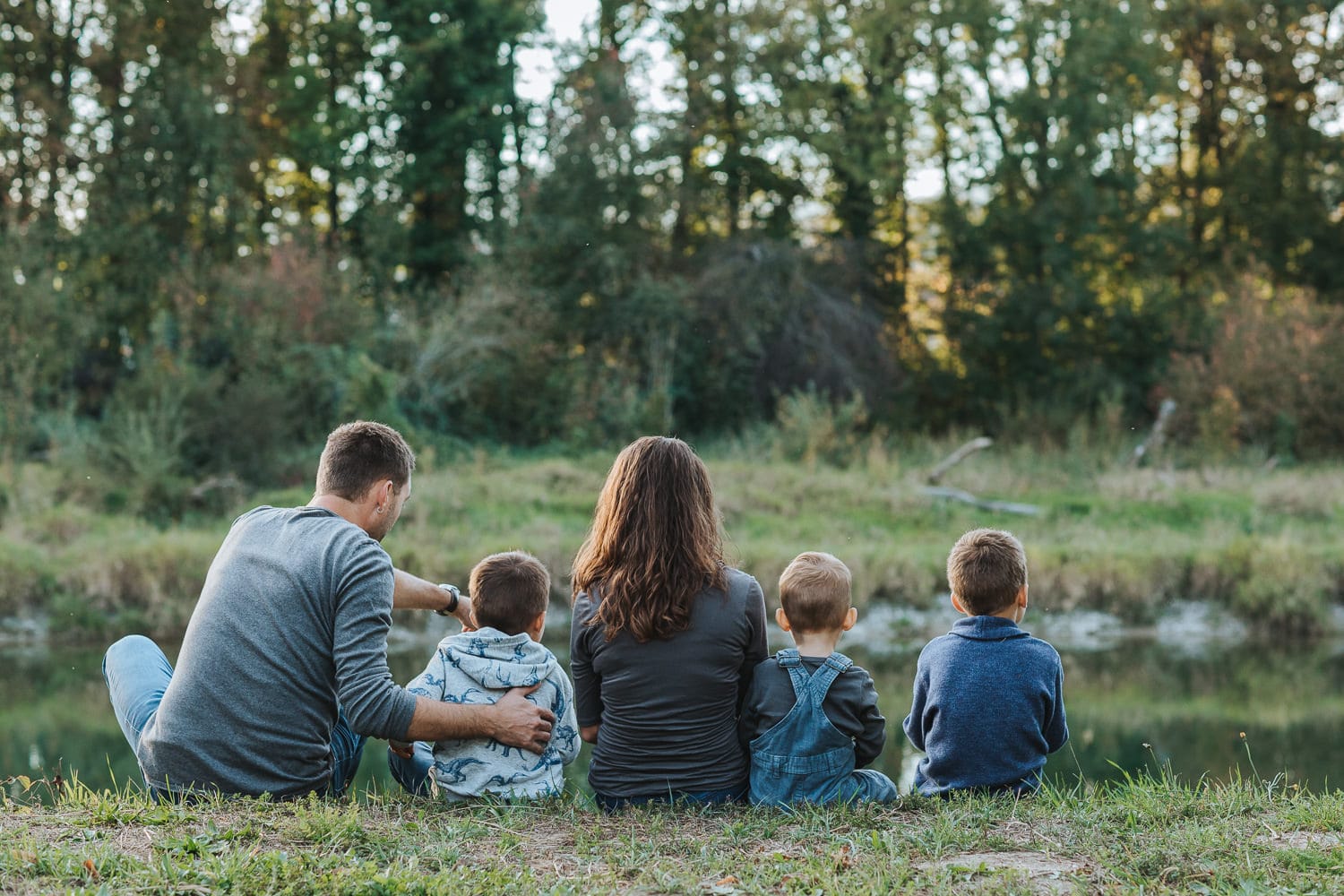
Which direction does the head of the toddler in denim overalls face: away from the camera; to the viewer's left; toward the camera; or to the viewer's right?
away from the camera

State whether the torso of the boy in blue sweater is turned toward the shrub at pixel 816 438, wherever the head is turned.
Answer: yes

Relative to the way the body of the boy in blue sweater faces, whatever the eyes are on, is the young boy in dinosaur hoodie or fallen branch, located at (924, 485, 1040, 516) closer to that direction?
the fallen branch

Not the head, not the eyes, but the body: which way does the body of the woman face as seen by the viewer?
away from the camera

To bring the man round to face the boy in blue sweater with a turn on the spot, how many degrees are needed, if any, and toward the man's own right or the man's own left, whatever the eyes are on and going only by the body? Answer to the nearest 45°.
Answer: approximately 45° to the man's own right

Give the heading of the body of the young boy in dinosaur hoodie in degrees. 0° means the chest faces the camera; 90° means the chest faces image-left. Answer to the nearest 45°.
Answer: approximately 180°

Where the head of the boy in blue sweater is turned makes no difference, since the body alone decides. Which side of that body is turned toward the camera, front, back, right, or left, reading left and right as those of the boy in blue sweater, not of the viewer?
back

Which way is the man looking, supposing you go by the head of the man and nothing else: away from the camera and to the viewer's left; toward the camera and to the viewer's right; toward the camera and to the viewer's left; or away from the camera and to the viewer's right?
away from the camera and to the viewer's right

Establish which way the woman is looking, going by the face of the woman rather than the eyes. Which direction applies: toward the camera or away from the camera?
away from the camera

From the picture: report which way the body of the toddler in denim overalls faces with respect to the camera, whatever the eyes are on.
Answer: away from the camera

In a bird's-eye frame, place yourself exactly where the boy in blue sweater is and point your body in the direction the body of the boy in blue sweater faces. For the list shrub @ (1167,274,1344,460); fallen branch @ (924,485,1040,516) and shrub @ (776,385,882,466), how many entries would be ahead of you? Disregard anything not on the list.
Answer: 3
